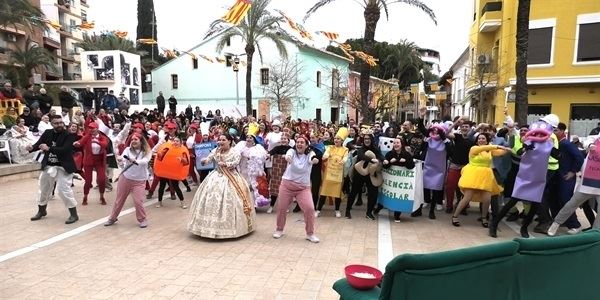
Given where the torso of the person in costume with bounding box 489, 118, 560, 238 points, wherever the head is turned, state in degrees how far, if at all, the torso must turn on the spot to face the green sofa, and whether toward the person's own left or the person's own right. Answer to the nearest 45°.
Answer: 0° — they already face it

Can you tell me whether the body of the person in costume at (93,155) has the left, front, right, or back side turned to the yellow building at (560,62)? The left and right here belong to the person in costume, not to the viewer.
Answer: left

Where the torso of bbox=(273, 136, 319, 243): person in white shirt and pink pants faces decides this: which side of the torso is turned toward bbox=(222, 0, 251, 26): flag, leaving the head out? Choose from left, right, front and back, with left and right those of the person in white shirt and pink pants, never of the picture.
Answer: back

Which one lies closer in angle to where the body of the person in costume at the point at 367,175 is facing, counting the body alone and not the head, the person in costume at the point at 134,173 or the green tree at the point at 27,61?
the person in costume

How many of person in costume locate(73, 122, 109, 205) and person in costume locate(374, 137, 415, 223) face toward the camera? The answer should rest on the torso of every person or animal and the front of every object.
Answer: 2

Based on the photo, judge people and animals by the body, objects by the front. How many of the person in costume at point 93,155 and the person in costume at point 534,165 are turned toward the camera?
2
